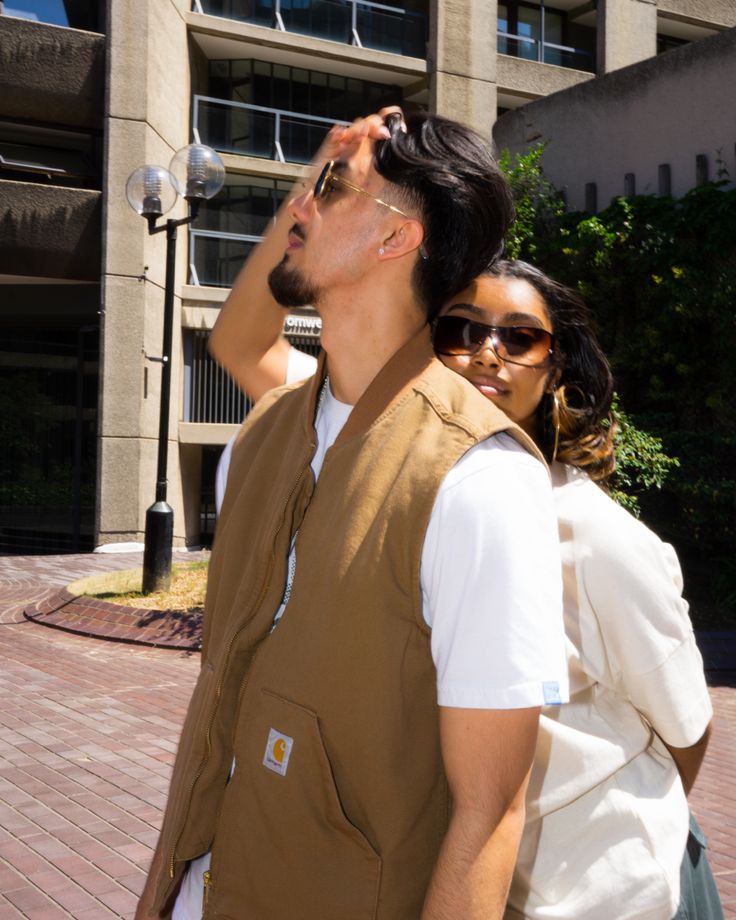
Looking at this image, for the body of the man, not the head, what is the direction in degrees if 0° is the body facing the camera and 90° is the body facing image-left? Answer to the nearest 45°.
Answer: approximately 45°

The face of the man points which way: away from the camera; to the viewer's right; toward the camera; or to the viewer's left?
to the viewer's left

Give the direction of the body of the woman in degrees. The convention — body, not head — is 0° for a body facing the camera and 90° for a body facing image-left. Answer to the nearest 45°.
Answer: approximately 45°

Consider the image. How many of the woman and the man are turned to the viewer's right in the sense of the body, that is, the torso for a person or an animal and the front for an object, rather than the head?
0

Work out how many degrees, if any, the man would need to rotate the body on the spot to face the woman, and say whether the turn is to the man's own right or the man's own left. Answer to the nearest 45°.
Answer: approximately 180°

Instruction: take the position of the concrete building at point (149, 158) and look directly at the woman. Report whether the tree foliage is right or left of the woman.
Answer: left

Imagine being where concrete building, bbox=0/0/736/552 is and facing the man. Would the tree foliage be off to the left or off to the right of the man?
left

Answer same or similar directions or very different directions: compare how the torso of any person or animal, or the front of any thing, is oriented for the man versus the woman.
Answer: same or similar directions
